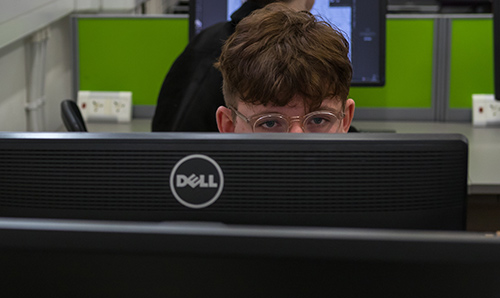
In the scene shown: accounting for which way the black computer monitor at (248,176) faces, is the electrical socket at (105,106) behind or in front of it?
in front

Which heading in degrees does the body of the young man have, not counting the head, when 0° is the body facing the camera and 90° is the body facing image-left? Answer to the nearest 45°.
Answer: approximately 0°

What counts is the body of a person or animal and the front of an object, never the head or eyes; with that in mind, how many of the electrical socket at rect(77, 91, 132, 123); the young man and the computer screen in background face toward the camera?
3

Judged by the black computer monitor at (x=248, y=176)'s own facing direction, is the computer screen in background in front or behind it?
in front

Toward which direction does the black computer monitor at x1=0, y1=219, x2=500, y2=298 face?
away from the camera

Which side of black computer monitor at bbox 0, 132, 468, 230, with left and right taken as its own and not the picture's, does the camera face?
back

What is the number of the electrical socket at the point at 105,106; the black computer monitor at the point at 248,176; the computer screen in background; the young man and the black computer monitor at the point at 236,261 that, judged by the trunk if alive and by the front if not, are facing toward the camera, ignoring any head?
3

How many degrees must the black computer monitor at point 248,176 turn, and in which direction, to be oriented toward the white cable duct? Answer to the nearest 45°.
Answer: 0° — it already faces it

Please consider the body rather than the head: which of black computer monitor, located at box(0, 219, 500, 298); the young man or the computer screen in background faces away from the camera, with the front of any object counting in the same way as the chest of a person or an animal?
the black computer monitor

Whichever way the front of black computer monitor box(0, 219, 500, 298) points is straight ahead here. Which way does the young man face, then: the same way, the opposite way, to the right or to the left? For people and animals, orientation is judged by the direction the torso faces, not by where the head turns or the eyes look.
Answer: the opposite way

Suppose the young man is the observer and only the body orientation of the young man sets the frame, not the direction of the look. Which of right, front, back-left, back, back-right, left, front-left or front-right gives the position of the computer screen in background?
back
